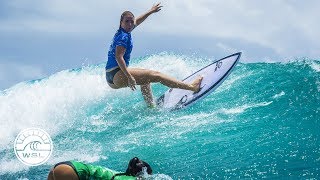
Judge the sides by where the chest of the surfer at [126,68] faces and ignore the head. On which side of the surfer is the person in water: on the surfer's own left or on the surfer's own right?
on the surfer's own right
